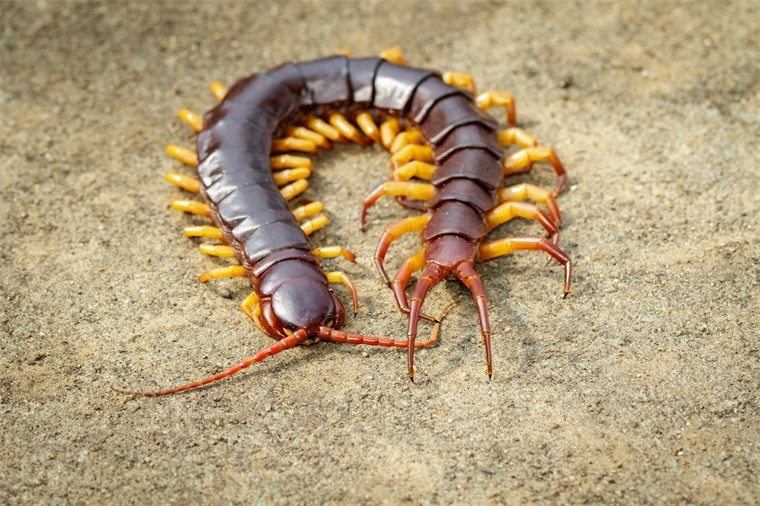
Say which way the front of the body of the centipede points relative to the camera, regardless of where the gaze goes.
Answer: toward the camera
